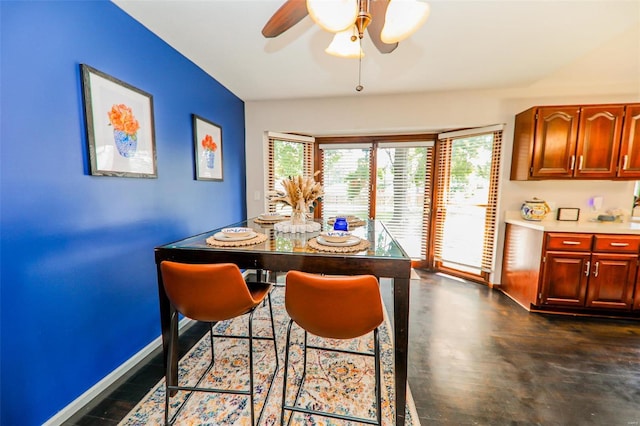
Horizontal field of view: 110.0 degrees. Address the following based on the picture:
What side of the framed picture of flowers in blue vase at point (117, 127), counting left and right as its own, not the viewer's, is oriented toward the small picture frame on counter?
front

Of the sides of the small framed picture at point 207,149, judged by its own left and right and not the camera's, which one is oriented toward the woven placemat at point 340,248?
front

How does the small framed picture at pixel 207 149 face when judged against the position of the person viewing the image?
facing the viewer and to the right of the viewer

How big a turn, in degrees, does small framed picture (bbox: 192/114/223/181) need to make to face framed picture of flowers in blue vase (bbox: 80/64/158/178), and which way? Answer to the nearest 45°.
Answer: approximately 90° to its right

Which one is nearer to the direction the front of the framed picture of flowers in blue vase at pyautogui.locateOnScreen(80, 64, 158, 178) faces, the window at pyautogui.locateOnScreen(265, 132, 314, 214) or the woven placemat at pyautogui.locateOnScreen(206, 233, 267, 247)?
the woven placemat

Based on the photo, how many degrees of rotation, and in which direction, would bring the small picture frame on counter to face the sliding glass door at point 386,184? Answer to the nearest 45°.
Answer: approximately 90° to its right

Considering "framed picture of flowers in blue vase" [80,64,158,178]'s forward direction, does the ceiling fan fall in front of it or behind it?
in front

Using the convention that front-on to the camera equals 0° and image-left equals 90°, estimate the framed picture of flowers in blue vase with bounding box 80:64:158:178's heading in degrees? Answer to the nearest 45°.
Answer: approximately 315°

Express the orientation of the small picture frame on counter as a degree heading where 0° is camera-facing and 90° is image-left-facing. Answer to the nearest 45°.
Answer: approximately 0°

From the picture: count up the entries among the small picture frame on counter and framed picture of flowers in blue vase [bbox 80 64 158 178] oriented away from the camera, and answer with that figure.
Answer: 0

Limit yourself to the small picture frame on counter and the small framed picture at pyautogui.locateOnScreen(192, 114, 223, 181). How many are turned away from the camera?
0

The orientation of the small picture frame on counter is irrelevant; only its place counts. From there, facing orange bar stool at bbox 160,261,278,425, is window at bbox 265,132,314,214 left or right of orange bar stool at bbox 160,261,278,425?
right

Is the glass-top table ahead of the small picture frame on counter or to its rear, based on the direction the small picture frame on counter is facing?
ahead

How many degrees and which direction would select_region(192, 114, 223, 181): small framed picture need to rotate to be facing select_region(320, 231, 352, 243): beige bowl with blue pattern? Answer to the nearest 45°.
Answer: approximately 45° to its right

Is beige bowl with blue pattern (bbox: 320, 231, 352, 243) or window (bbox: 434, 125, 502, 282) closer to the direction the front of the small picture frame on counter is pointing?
the beige bowl with blue pattern
